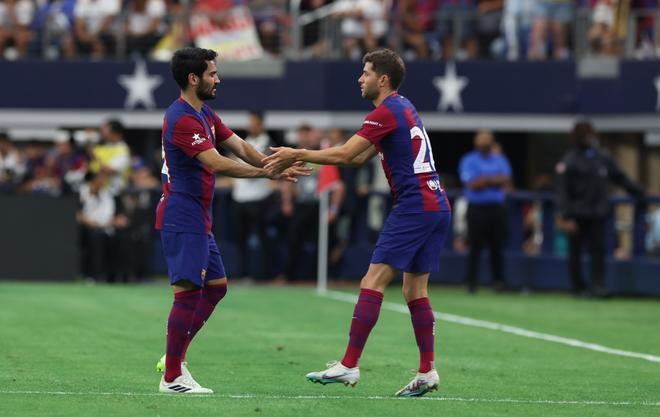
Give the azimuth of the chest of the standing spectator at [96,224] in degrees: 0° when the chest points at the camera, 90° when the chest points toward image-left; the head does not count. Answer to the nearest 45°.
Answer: approximately 0°

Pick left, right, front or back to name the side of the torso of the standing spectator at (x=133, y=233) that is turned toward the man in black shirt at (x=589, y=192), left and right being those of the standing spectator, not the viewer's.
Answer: left

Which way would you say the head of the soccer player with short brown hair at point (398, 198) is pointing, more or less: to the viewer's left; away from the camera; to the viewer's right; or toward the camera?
to the viewer's left

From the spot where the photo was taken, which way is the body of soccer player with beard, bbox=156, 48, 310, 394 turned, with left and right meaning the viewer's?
facing to the right of the viewer

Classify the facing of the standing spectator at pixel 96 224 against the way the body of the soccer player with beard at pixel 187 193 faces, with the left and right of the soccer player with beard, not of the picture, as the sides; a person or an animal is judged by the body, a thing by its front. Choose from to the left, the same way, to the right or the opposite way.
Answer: to the right

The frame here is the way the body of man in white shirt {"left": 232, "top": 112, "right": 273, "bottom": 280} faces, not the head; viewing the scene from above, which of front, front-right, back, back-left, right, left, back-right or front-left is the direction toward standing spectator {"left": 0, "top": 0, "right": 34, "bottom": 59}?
back-right

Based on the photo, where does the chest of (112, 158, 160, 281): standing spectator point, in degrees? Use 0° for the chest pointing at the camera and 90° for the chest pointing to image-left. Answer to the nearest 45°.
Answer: approximately 0°

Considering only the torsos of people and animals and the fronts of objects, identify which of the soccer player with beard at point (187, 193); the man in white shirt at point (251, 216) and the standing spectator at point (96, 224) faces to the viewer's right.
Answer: the soccer player with beard

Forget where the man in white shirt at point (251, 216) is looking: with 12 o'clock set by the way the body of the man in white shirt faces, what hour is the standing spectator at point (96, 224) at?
The standing spectator is roughly at 3 o'clock from the man in white shirt.

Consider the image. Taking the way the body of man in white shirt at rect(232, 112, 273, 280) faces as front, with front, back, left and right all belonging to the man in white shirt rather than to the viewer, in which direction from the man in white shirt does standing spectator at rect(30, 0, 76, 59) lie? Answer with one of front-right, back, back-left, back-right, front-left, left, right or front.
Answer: back-right

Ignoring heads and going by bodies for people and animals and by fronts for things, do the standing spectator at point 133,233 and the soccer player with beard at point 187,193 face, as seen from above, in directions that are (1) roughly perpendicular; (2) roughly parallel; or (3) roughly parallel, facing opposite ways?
roughly perpendicular
